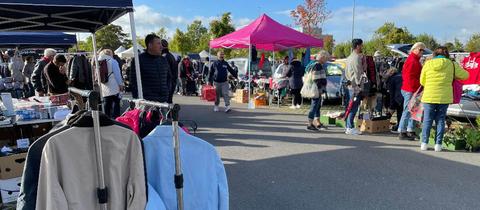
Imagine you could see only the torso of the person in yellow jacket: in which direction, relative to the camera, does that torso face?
away from the camera

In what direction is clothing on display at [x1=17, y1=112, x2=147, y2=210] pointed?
away from the camera

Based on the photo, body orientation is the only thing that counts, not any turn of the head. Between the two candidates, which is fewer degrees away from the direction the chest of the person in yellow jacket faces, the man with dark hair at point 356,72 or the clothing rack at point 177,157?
the man with dark hair

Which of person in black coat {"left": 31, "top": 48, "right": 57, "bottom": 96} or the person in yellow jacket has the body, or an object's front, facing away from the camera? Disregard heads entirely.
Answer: the person in yellow jacket
